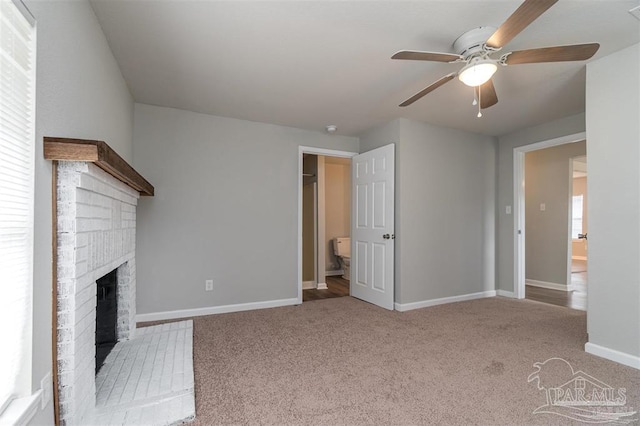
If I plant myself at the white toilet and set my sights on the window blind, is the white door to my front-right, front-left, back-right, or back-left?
front-left

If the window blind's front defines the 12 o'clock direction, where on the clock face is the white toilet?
The white toilet is roughly at 11 o'clock from the window blind.

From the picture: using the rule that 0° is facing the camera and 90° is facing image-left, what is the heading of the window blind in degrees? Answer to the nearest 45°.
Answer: approximately 270°

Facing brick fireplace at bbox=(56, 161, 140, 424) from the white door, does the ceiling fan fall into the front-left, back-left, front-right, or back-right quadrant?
front-left

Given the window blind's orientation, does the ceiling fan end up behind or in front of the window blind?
in front

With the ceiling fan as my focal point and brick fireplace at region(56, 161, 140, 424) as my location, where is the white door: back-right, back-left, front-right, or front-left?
front-left

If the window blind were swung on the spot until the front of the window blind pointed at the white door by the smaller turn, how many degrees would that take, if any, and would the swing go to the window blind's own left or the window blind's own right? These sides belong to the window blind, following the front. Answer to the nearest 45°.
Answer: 0° — it already faces it
